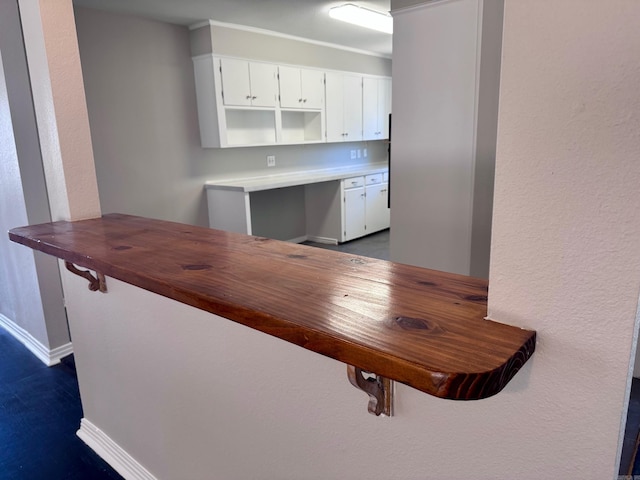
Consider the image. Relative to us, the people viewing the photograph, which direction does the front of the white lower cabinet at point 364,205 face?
facing the viewer and to the right of the viewer

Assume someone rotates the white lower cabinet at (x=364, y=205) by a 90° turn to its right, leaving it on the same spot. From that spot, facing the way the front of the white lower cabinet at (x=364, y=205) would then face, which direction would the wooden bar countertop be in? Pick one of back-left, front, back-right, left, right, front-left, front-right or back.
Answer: front-left
